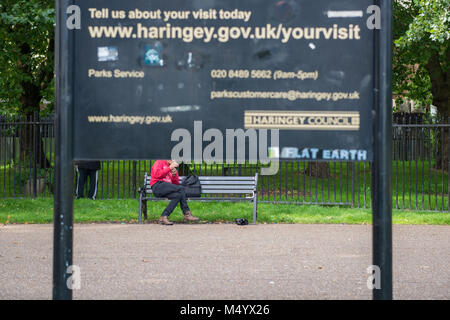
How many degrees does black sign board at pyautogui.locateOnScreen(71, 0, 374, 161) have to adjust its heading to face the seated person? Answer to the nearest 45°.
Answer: approximately 180°

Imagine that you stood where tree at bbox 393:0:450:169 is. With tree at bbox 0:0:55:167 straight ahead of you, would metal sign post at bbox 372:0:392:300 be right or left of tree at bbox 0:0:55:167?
left

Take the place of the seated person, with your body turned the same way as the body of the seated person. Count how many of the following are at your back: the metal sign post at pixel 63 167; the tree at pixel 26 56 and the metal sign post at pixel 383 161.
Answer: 1

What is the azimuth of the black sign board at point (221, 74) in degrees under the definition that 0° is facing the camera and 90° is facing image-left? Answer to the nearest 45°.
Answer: approximately 0°

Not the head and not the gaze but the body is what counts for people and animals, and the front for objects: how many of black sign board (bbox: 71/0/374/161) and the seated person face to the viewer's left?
0

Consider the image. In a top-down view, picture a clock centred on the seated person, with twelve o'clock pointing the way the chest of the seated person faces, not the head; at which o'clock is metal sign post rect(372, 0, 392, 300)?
The metal sign post is roughly at 1 o'clock from the seated person.

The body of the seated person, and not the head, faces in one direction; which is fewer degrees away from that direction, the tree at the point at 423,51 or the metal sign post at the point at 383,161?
the metal sign post

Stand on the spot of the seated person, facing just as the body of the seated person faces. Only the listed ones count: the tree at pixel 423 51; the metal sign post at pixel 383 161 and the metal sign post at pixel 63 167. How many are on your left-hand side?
1

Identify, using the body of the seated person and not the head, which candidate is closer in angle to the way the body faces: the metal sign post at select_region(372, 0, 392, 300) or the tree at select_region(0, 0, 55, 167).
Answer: the metal sign post

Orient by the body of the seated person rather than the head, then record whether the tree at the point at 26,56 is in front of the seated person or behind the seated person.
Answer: behind

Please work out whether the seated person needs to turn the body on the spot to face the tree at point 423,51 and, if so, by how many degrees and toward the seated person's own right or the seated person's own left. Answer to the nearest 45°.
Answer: approximately 90° to the seated person's own left

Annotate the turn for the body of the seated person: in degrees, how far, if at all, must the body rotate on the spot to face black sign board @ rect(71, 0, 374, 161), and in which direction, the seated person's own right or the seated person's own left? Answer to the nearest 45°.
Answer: approximately 45° to the seated person's own right
